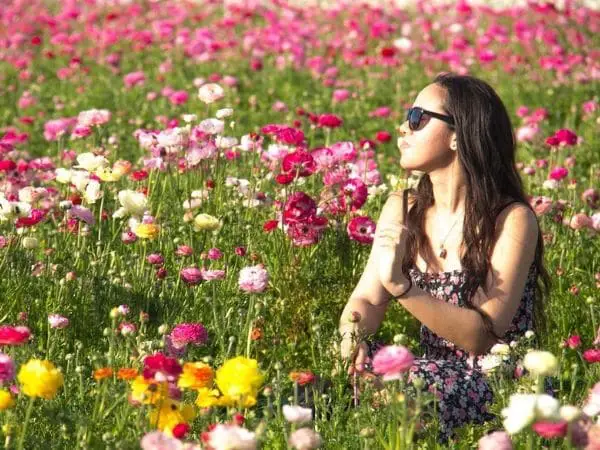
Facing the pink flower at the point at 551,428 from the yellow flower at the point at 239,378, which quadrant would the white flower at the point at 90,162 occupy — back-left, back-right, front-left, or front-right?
back-left

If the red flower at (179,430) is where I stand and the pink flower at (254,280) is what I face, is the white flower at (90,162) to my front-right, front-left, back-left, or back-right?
front-left

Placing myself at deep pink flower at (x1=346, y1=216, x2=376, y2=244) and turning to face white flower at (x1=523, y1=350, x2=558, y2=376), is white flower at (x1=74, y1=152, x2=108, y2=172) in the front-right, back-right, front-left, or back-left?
back-right

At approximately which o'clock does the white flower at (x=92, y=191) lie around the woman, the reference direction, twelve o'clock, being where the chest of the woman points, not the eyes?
The white flower is roughly at 2 o'clock from the woman.

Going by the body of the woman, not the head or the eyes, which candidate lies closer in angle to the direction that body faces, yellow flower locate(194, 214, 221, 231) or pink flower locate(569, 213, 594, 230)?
the yellow flower

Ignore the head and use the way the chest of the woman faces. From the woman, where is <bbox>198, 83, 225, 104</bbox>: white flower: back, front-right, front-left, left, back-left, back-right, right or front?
right

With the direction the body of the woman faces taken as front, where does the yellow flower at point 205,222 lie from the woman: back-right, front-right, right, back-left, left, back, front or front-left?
front-right

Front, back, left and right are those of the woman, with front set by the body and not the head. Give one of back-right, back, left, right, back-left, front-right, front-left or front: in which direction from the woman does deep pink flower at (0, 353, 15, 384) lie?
front

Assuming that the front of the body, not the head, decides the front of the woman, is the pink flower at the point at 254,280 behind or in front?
in front

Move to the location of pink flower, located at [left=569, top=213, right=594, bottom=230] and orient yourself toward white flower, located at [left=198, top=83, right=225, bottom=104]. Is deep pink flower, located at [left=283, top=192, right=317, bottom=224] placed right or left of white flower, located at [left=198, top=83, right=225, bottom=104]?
left

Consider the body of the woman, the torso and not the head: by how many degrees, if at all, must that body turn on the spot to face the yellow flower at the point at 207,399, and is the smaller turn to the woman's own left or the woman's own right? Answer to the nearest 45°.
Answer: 0° — they already face it

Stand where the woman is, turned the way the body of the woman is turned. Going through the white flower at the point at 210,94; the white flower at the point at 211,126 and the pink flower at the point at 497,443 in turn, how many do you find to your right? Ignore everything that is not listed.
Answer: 2

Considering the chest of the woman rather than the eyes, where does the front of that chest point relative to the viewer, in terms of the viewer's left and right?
facing the viewer and to the left of the viewer

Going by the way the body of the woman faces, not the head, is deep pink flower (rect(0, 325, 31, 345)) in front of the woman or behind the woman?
in front
